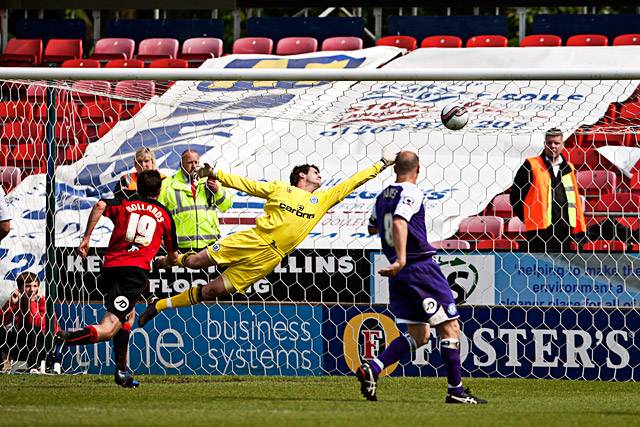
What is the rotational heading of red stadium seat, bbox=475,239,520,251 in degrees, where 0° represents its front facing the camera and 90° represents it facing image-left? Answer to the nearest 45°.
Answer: approximately 0°

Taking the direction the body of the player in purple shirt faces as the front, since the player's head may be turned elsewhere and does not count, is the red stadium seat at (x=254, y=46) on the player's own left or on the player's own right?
on the player's own left

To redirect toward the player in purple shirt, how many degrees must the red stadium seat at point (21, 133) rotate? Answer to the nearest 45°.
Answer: approximately 45° to its left

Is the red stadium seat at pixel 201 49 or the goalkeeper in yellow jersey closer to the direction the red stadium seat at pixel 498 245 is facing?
the goalkeeper in yellow jersey

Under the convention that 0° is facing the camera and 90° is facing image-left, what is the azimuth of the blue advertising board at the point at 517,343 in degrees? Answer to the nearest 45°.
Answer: approximately 0°
